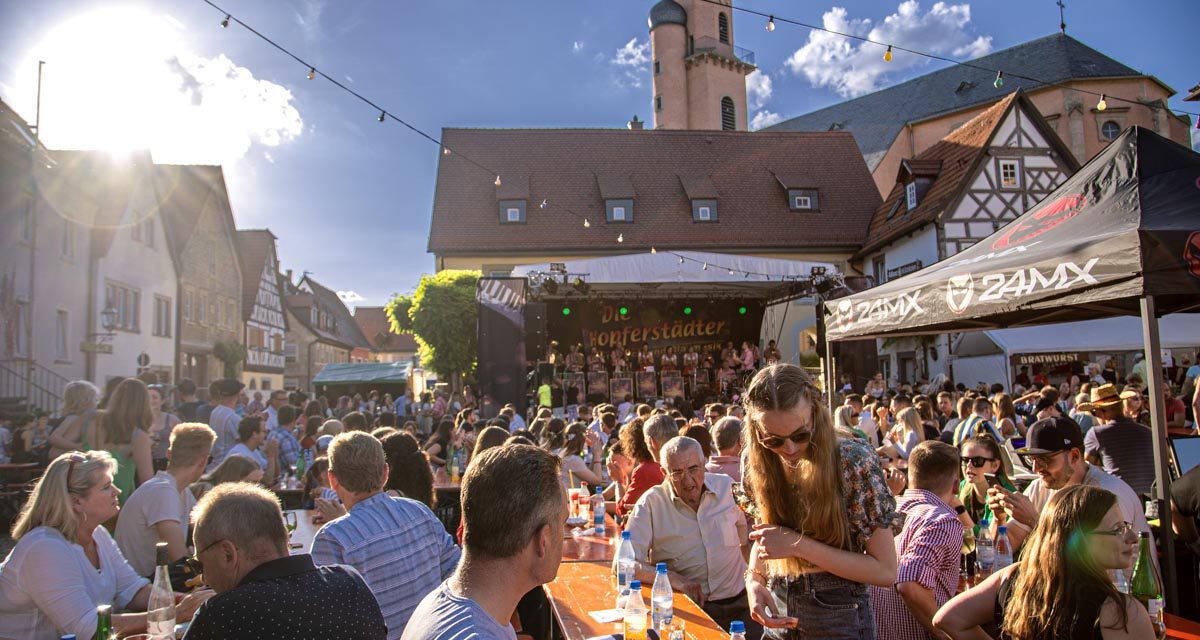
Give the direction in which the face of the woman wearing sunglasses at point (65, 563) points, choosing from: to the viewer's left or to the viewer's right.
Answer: to the viewer's right

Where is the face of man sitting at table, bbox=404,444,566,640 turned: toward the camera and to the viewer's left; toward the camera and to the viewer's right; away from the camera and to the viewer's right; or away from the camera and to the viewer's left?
away from the camera and to the viewer's right

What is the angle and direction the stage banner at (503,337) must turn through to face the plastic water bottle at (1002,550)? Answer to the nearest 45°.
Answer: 0° — it already faces it

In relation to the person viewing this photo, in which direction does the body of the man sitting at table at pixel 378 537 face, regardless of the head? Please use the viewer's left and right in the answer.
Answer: facing away from the viewer and to the left of the viewer

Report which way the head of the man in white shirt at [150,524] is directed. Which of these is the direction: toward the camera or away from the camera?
away from the camera

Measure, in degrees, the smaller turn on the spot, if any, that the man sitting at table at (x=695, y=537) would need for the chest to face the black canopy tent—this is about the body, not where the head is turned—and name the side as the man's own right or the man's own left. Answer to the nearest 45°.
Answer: approximately 90° to the man's own left

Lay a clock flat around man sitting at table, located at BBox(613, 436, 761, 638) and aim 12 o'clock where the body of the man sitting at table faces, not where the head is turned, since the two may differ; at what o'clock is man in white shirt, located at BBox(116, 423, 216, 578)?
The man in white shirt is roughly at 3 o'clock from the man sitting at table.

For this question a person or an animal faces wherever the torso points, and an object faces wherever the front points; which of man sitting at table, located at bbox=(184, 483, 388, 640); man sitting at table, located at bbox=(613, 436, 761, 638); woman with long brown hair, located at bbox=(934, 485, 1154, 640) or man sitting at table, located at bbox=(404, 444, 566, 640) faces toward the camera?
man sitting at table, located at bbox=(613, 436, 761, 638)

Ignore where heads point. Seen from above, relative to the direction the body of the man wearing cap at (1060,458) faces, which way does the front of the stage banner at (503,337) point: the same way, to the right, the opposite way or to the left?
to the left

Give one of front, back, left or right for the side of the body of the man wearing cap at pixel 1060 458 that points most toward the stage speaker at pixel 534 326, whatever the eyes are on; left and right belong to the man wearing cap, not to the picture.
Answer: right

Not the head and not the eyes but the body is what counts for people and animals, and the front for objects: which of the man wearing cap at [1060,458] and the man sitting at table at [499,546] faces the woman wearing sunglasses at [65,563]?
the man wearing cap

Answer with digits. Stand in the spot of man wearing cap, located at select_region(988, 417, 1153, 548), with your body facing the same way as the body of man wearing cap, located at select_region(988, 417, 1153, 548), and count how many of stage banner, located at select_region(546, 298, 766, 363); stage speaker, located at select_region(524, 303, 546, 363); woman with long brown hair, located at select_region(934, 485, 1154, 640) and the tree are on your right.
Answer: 3
